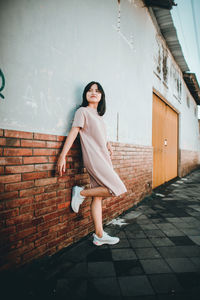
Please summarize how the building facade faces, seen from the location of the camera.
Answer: facing the viewer and to the right of the viewer

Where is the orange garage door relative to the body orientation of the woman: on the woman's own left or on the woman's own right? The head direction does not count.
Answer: on the woman's own left

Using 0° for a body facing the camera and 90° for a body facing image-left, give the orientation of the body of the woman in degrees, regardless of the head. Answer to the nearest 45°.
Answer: approximately 315°

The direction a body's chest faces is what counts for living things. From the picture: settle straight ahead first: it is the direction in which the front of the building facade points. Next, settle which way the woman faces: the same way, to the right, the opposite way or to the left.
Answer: the same way
